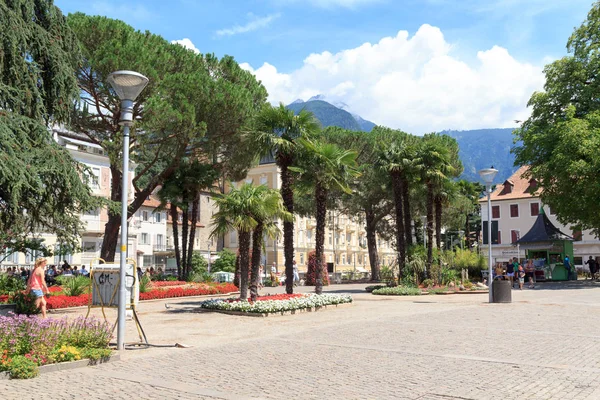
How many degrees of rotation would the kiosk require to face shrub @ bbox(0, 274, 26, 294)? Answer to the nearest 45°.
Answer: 0° — it already faces it

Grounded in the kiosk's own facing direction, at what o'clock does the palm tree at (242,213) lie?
The palm tree is roughly at 1 o'clock from the kiosk.

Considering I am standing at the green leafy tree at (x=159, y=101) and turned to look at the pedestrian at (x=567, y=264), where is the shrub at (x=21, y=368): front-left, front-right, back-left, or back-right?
back-right

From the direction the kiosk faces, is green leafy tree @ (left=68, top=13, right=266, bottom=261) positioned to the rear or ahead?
ahead

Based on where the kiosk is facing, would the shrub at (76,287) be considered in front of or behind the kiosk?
in front

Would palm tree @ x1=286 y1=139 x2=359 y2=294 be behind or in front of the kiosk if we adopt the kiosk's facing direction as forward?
in front

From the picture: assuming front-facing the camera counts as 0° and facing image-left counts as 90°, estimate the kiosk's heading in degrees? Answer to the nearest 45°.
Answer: approximately 45°

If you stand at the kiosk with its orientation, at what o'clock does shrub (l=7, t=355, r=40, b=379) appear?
The shrub is roughly at 11 o'clock from the kiosk.
